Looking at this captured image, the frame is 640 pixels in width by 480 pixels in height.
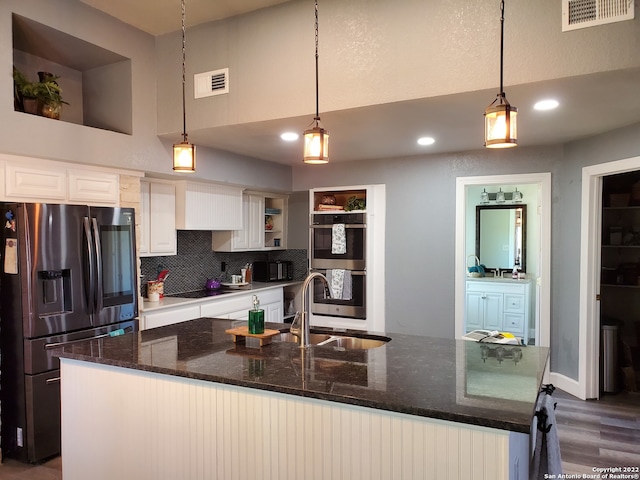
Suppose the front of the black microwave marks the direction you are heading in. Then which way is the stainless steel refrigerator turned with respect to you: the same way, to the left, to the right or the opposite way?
the same way

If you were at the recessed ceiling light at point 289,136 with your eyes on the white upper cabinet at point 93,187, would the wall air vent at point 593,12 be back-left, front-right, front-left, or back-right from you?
back-left

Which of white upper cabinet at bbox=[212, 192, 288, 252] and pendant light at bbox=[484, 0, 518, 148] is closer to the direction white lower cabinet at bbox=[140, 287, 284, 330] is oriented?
the pendant light

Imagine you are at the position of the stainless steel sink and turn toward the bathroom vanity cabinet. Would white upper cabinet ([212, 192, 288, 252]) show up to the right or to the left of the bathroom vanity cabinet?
left

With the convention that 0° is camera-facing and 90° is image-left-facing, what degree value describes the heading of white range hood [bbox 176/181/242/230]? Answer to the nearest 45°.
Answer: approximately 315°

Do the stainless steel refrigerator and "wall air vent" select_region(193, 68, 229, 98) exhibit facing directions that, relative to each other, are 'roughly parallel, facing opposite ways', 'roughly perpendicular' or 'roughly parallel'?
roughly perpendicular

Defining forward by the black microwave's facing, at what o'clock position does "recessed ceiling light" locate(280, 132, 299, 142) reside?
The recessed ceiling light is roughly at 12 o'clock from the black microwave.

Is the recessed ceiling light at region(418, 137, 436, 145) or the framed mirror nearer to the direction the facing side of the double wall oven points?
the recessed ceiling light

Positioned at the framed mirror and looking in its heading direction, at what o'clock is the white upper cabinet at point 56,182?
The white upper cabinet is roughly at 1 o'clock from the framed mirror.

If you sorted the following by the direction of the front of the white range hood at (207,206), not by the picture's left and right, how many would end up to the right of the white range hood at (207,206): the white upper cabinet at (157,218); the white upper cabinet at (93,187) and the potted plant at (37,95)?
3
